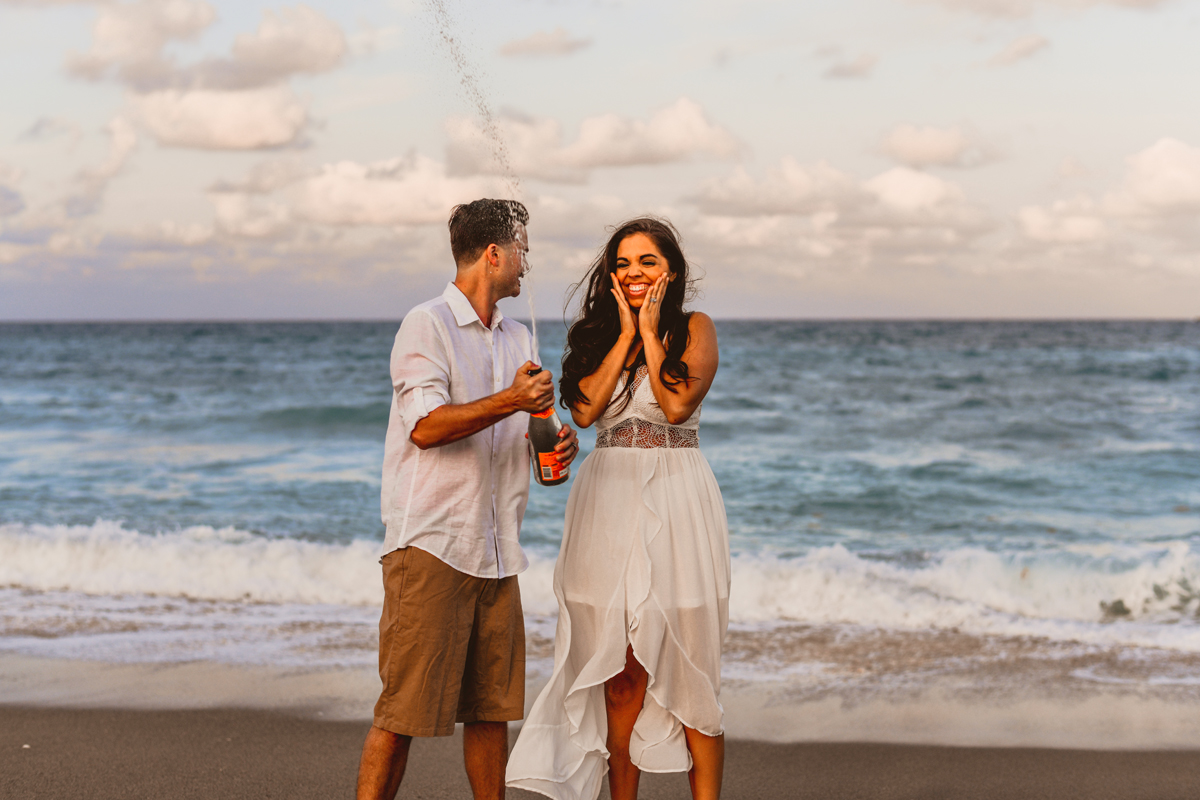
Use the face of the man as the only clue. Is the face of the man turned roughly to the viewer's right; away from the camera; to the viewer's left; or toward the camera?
to the viewer's right

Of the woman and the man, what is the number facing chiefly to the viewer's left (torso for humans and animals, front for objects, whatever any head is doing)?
0

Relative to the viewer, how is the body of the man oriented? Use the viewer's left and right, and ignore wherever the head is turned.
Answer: facing the viewer and to the right of the viewer

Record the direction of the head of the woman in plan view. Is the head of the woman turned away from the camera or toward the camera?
toward the camera

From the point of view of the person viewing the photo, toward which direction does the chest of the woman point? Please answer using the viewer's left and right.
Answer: facing the viewer
